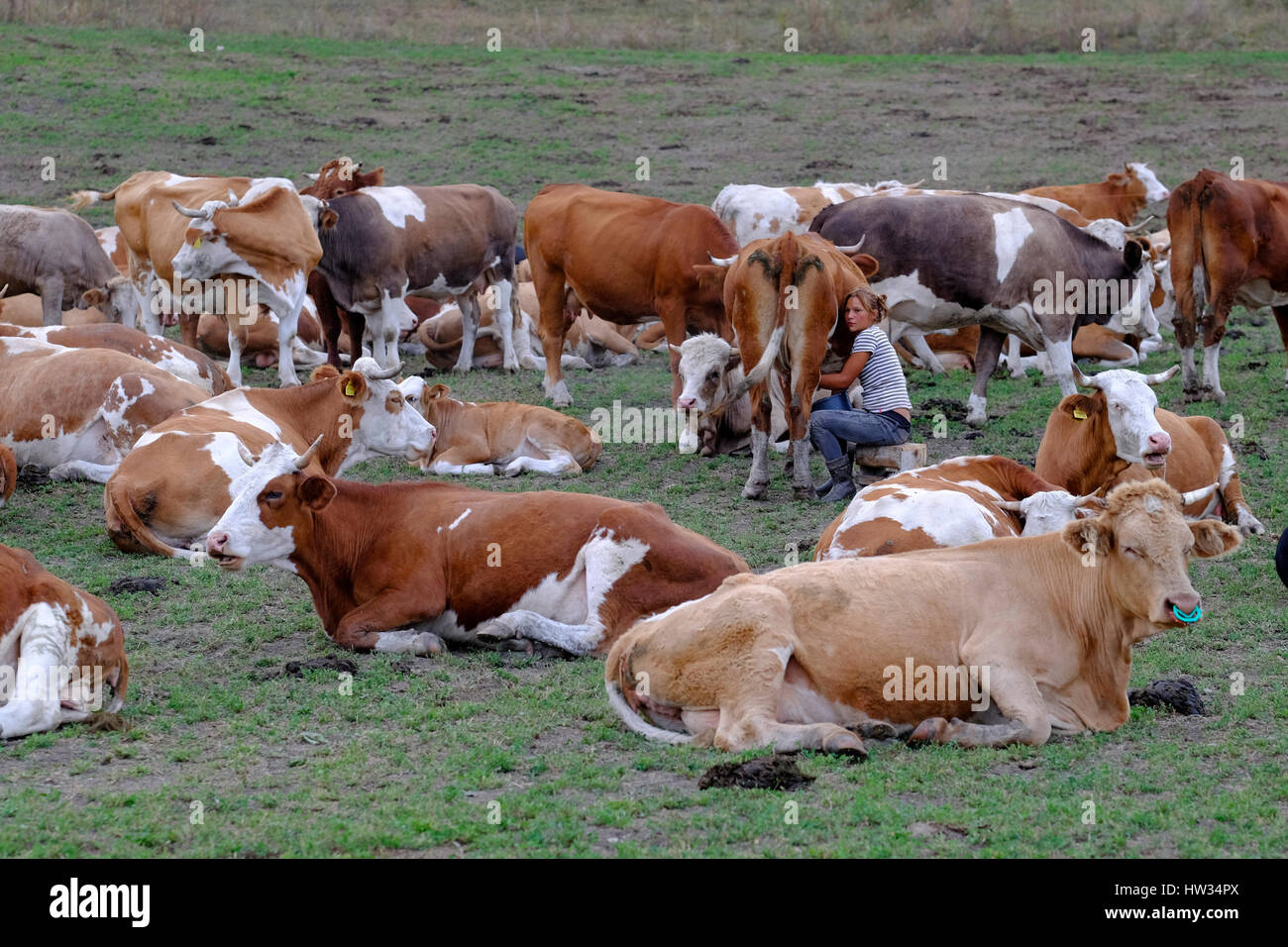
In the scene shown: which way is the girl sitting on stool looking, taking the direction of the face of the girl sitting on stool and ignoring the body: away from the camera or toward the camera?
toward the camera

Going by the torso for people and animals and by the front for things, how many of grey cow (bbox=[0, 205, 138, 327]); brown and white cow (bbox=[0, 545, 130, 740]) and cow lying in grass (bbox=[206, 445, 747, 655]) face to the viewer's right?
1

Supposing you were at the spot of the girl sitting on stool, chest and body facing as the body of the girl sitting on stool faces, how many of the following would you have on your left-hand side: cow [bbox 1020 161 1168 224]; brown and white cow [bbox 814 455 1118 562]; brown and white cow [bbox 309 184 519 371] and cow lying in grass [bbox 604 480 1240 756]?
2

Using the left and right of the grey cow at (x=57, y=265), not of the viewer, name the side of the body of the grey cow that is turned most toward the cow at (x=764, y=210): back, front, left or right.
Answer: front

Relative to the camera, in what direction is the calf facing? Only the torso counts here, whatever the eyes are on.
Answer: to the viewer's left

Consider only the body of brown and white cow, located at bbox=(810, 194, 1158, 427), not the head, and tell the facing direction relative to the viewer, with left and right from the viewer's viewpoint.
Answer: facing to the right of the viewer

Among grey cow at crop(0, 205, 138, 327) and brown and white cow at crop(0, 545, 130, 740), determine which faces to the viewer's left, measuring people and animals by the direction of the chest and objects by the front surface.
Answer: the brown and white cow

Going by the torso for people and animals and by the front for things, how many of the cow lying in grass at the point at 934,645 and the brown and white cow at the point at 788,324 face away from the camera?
1

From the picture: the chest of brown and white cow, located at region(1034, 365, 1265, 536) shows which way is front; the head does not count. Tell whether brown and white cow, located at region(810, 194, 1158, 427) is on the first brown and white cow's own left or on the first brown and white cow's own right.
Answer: on the first brown and white cow's own right

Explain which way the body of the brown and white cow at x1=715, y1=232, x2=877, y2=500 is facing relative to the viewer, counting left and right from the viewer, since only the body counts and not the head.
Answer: facing away from the viewer

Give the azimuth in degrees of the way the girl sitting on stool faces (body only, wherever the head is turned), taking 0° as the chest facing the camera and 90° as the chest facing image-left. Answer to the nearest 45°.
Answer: approximately 90°

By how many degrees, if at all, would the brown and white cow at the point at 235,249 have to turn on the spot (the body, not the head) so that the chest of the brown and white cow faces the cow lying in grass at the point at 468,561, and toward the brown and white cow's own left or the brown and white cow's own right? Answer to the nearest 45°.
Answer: approximately 45° to the brown and white cow's own right

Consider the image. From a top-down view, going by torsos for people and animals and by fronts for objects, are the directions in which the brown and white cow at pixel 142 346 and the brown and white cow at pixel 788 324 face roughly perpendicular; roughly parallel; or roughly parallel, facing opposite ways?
roughly perpendicular

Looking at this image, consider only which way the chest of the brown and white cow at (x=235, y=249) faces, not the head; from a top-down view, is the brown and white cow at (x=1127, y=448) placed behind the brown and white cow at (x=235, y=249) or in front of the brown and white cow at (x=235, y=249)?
in front

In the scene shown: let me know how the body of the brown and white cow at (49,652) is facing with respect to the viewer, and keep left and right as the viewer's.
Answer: facing to the left of the viewer
